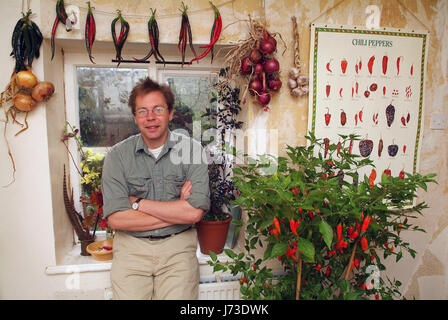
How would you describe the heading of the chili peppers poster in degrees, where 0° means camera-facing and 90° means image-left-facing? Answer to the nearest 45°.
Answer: approximately 0°

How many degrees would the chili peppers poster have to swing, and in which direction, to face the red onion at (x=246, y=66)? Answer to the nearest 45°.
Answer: approximately 45° to its right

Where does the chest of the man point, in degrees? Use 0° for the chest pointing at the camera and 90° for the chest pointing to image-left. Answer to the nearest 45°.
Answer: approximately 0°

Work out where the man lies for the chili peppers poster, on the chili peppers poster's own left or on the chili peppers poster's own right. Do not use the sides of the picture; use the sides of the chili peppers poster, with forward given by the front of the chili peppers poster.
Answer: on the chili peppers poster's own right

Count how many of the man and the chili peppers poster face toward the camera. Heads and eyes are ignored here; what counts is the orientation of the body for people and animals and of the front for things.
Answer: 2

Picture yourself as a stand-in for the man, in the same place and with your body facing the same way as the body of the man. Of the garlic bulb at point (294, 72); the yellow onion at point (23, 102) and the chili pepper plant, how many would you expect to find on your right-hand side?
1

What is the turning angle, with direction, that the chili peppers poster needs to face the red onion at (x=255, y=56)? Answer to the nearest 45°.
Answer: approximately 45° to its right

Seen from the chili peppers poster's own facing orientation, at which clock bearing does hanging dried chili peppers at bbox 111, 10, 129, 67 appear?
The hanging dried chili peppers is roughly at 2 o'clock from the chili peppers poster.

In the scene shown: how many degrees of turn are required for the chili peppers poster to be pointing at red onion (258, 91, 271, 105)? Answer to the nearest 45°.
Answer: approximately 45° to its right

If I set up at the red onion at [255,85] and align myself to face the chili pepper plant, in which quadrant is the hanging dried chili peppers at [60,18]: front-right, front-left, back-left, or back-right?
back-right

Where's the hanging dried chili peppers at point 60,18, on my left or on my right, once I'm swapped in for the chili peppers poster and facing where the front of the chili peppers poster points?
on my right

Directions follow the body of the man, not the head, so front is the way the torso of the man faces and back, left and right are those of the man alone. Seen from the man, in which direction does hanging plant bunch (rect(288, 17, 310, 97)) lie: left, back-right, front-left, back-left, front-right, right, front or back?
left

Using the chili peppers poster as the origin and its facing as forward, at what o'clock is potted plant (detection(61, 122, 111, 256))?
The potted plant is roughly at 2 o'clock from the chili peppers poster.
